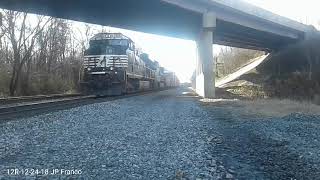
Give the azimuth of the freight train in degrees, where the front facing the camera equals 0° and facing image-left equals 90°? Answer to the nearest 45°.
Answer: approximately 45°

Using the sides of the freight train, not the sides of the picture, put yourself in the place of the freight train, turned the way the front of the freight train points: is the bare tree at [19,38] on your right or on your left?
on your right
